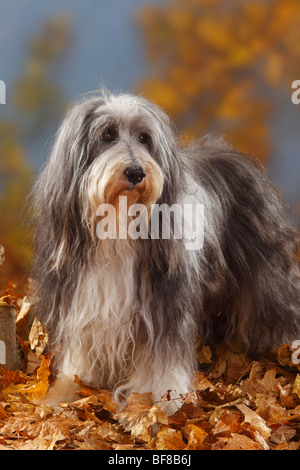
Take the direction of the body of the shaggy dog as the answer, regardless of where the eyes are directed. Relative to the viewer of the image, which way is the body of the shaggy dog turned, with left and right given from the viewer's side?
facing the viewer and to the left of the viewer

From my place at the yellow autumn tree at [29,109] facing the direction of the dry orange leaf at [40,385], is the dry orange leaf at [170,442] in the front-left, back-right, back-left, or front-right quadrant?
front-left

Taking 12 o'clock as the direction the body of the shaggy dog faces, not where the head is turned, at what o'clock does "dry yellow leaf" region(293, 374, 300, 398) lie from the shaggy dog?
The dry yellow leaf is roughly at 7 o'clock from the shaggy dog.
